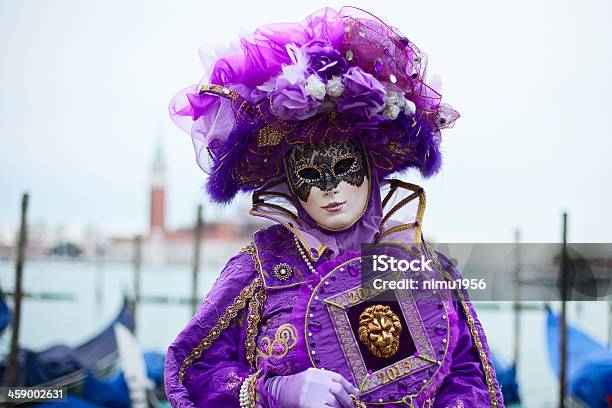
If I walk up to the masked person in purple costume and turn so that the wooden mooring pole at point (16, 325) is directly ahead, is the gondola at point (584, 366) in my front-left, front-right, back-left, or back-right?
front-right

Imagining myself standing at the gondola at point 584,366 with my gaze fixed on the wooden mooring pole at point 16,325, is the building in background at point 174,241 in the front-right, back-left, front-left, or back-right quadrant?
front-right

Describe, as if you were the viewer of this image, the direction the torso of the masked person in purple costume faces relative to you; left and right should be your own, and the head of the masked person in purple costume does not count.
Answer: facing the viewer

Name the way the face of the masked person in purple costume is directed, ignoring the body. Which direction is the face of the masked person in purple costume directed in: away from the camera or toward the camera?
toward the camera

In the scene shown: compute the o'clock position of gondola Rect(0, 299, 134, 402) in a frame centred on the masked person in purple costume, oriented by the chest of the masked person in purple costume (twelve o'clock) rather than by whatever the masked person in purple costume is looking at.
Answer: The gondola is roughly at 5 o'clock from the masked person in purple costume.

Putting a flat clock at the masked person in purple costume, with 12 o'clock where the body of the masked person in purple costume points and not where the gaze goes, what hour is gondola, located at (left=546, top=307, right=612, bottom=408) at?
The gondola is roughly at 7 o'clock from the masked person in purple costume.

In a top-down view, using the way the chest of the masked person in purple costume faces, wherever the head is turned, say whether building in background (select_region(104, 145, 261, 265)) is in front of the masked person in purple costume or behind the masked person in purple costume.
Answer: behind

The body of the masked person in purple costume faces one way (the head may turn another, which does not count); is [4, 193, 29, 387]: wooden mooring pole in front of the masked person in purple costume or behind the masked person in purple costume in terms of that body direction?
behind
